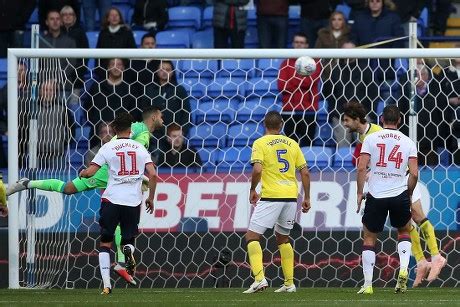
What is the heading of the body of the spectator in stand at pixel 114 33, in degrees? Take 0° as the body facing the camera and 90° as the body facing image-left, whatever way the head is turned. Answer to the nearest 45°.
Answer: approximately 0°

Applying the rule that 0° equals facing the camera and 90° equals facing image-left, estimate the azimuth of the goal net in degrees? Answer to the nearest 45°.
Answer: approximately 0°

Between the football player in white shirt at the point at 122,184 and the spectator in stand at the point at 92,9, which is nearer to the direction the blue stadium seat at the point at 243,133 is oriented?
the football player in white shirt
